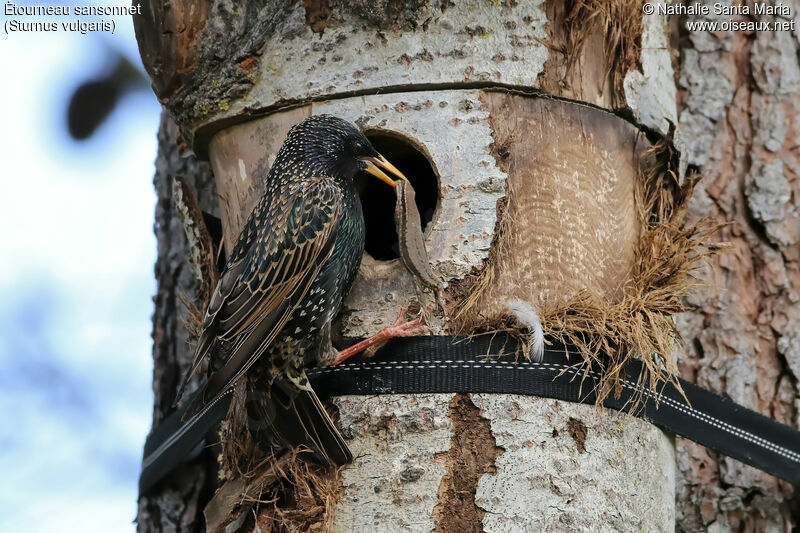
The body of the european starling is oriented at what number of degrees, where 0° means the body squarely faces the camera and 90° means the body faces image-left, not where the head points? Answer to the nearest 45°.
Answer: approximately 270°

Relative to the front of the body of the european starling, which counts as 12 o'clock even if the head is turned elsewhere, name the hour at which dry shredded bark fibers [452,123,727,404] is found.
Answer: The dry shredded bark fibers is roughly at 12 o'clock from the european starling.

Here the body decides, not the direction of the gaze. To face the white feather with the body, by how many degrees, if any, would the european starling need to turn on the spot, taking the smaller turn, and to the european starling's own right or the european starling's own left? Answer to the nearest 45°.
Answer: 0° — it already faces it
